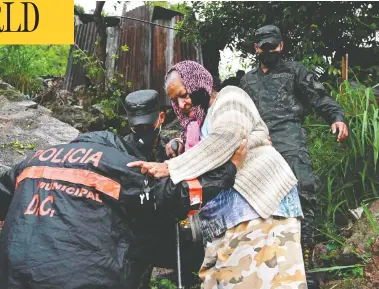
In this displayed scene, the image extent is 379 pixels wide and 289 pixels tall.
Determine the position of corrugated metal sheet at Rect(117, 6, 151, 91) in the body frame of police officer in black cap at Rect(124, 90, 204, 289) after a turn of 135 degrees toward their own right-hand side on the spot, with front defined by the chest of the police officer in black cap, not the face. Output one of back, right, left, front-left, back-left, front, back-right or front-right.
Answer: front

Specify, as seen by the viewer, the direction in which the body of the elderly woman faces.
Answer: to the viewer's left

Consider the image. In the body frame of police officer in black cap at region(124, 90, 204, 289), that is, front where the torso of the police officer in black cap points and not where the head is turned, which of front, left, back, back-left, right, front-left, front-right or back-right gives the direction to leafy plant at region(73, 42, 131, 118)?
back-right

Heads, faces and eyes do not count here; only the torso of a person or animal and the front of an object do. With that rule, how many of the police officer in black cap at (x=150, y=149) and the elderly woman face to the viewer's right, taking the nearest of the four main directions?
0

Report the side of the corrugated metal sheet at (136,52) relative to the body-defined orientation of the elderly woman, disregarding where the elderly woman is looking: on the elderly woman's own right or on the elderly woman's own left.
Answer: on the elderly woman's own right

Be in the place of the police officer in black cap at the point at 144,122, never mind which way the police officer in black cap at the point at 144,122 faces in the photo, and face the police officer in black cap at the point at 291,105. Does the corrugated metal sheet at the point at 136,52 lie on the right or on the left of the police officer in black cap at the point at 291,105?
left

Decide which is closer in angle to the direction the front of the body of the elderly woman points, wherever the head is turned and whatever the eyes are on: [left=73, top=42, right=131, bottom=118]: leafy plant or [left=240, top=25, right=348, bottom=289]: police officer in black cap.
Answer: the leafy plant

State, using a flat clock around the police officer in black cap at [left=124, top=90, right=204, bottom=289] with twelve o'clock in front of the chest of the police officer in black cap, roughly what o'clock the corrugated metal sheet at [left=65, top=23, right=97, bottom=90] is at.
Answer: The corrugated metal sheet is roughly at 4 o'clock from the police officer in black cap.
